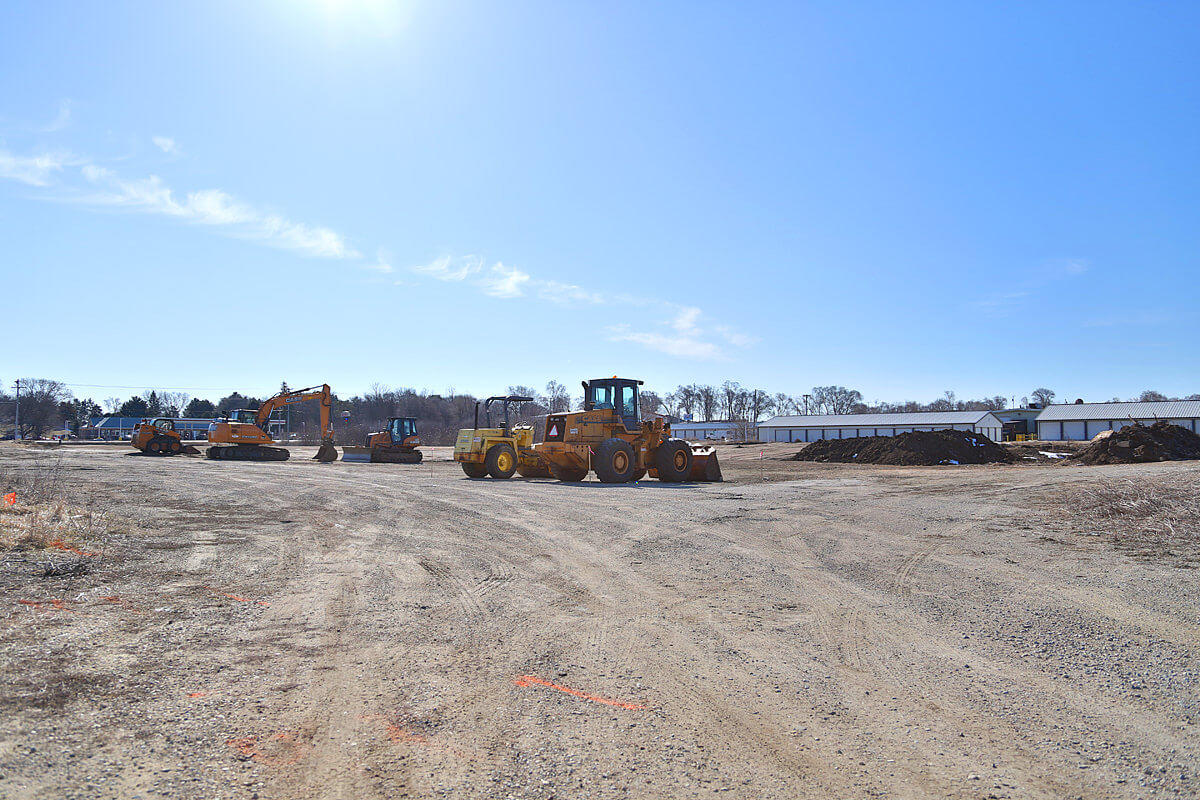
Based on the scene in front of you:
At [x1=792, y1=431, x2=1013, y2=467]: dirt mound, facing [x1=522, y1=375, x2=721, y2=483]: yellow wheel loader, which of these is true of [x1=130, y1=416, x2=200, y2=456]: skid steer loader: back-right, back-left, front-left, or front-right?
front-right

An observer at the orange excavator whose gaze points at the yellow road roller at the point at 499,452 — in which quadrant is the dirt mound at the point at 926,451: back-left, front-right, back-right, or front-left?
front-left

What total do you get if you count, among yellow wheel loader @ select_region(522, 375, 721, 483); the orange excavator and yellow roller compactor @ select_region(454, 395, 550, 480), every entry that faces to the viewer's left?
0

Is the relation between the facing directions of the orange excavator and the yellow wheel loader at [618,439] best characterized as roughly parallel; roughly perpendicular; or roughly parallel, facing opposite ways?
roughly parallel

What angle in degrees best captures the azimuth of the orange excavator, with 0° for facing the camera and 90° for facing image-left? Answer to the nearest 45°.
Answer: approximately 270°

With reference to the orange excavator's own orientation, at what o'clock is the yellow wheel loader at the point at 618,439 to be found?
The yellow wheel loader is roughly at 2 o'clock from the orange excavator.

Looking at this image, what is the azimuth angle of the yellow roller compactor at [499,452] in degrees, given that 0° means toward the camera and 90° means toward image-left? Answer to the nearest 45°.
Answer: approximately 225°

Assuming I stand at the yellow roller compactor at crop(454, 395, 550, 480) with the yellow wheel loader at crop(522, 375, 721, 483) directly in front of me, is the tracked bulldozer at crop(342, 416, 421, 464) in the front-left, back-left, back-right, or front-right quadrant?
back-left

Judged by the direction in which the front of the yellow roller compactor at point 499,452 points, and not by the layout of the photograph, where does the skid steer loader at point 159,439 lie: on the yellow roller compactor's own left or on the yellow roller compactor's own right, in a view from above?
on the yellow roller compactor's own left

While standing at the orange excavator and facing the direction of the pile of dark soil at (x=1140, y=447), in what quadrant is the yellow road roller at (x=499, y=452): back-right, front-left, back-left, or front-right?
front-right

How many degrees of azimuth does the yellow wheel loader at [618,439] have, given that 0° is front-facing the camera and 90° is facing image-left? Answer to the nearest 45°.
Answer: approximately 225°
